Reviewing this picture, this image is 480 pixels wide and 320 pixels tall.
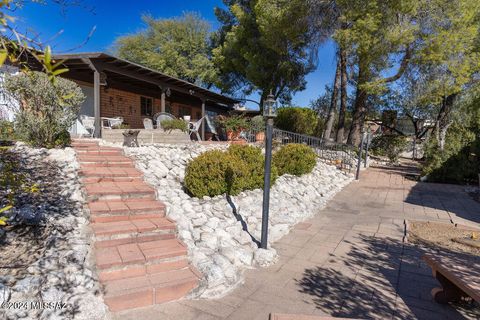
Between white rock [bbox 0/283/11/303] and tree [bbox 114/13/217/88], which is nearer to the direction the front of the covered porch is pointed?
the white rock

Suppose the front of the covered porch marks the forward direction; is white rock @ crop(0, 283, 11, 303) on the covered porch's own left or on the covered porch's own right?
on the covered porch's own right

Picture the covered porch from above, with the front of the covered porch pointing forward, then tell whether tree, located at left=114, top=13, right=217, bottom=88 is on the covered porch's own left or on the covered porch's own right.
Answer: on the covered porch's own left

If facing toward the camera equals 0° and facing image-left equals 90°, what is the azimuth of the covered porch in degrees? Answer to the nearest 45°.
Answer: approximately 315°

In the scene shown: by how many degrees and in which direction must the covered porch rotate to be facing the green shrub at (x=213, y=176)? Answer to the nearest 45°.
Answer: approximately 45° to its right

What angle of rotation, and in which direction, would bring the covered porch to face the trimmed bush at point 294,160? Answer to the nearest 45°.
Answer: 0° — it already faces it

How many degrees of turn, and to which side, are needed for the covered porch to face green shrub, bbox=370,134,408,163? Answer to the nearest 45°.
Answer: approximately 45° to its left

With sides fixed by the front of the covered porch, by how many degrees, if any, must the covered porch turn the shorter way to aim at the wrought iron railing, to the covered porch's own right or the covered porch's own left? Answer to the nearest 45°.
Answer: approximately 45° to the covered porch's own left
